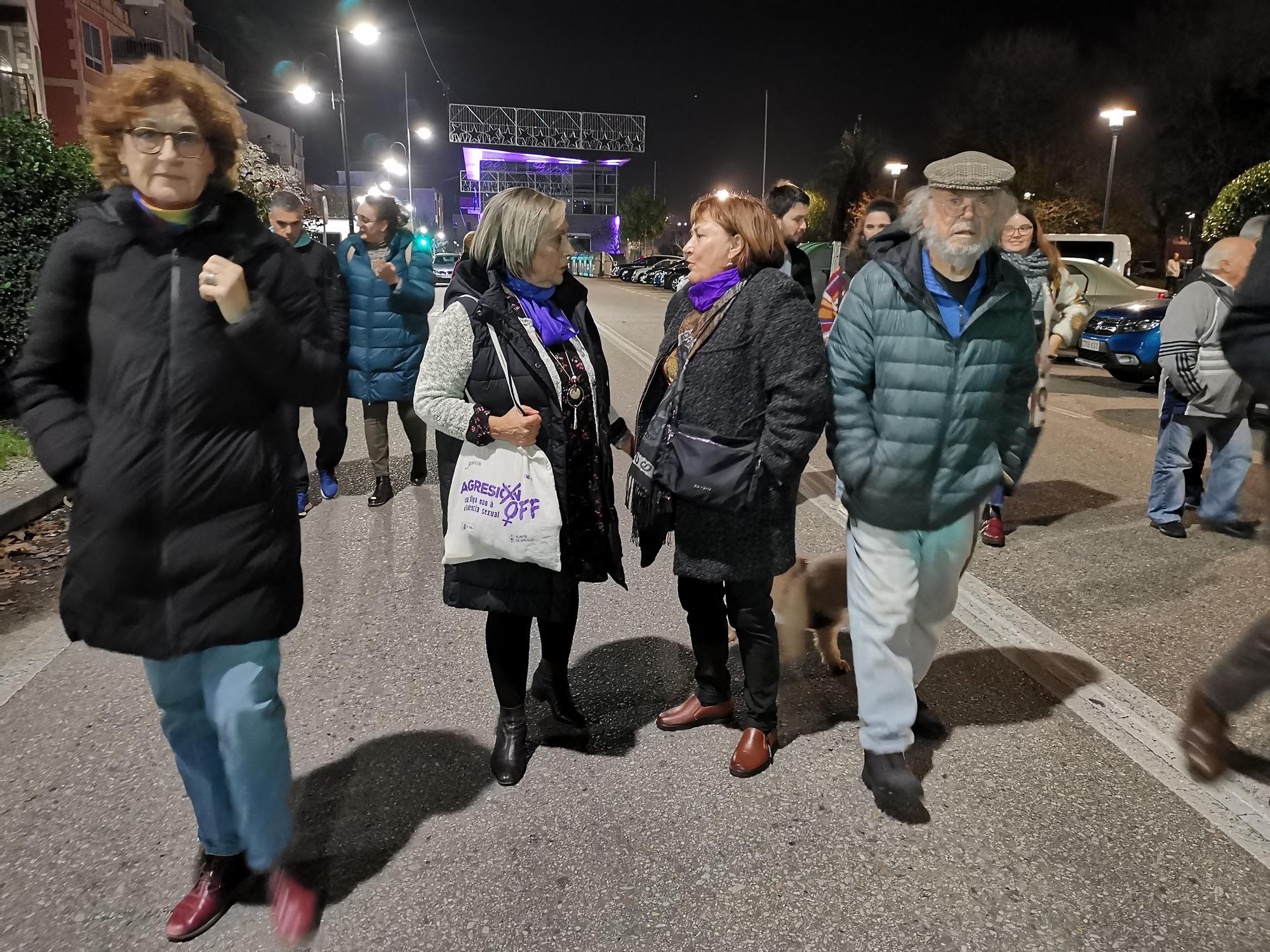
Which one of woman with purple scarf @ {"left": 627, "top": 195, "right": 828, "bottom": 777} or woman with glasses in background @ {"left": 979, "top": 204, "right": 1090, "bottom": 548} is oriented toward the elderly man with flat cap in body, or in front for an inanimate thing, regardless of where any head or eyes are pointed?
the woman with glasses in background

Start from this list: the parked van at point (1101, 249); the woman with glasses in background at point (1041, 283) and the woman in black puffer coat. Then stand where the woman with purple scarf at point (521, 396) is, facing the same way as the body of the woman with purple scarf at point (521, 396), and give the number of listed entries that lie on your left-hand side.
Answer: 2

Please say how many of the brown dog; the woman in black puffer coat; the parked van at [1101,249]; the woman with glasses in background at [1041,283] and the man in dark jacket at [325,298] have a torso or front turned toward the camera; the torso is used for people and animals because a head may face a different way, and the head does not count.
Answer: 3

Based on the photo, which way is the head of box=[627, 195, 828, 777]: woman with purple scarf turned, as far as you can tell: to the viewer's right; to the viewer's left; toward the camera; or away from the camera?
to the viewer's left

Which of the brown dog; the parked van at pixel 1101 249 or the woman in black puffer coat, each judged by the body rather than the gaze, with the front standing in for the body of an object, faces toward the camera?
the woman in black puffer coat

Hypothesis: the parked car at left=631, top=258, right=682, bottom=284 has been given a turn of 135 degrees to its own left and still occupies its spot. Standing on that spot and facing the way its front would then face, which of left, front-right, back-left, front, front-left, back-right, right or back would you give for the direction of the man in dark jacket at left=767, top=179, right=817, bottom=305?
right

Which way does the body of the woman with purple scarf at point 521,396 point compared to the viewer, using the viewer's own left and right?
facing the viewer and to the right of the viewer

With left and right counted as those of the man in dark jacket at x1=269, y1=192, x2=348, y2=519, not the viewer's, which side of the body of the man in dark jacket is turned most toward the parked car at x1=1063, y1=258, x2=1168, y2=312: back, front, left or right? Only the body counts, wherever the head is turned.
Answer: left

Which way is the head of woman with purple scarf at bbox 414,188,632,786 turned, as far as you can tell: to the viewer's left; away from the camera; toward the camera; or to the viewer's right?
to the viewer's right

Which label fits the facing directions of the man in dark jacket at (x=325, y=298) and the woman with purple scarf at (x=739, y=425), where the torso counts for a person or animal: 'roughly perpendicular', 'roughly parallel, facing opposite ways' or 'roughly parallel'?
roughly perpendicular

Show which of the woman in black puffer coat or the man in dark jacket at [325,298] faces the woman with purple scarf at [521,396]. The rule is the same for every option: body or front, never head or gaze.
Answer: the man in dark jacket

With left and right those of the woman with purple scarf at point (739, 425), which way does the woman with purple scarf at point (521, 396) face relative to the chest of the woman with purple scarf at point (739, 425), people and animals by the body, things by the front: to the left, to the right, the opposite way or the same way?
to the left

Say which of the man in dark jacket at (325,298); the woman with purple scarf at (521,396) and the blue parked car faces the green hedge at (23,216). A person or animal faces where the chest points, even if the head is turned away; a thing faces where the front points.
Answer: the blue parked car
